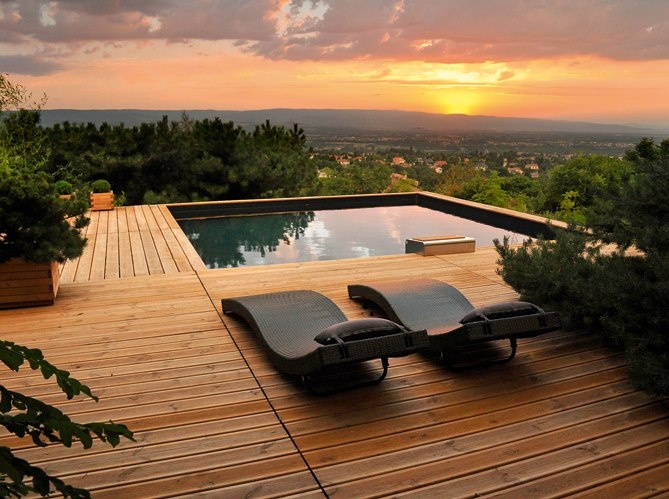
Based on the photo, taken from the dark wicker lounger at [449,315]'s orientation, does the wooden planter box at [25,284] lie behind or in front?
in front

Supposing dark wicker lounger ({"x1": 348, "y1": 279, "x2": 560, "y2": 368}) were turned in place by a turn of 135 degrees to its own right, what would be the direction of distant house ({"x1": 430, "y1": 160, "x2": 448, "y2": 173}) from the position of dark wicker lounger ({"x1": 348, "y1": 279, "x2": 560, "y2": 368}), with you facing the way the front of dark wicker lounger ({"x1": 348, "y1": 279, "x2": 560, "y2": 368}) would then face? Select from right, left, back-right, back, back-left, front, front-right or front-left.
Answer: left

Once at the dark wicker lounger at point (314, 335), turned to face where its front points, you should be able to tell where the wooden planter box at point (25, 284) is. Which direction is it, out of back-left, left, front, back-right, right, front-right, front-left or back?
front

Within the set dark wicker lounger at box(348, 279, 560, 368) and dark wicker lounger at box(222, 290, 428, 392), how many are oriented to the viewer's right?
0

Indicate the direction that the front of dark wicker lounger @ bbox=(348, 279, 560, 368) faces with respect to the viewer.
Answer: facing away from the viewer and to the left of the viewer

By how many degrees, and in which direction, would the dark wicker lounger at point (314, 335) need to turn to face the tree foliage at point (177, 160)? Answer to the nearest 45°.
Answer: approximately 45° to its right

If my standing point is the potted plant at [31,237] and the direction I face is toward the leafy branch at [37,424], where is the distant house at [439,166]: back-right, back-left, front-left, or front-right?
back-left

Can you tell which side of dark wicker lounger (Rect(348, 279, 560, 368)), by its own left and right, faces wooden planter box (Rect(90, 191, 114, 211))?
front

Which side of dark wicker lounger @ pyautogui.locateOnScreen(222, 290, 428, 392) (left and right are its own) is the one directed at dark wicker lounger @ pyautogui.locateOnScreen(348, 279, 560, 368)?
right

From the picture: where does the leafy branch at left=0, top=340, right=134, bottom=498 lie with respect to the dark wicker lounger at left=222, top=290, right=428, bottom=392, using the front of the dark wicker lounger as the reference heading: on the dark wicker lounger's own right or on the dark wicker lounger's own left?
on the dark wicker lounger's own left

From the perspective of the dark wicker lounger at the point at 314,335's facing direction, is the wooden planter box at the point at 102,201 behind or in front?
in front

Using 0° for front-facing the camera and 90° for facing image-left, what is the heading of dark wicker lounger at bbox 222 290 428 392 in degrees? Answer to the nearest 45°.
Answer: approximately 135°
